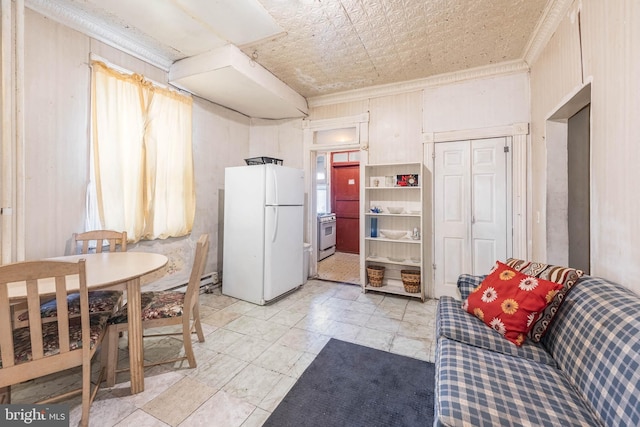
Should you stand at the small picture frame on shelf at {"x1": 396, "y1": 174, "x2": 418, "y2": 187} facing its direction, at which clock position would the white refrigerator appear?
The white refrigerator is roughly at 2 o'clock from the small picture frame on shelf.

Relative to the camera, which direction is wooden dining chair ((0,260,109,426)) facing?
away from the camera

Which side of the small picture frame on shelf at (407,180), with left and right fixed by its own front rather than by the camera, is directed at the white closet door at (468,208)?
left

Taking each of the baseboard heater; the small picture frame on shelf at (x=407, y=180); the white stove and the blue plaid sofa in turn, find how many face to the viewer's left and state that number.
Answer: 1

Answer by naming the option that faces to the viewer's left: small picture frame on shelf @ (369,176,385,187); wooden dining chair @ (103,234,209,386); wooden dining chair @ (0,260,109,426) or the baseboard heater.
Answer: wooden dining chair @ (103,234,209,386)

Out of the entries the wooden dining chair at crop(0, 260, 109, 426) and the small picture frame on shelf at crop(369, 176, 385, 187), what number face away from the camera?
1

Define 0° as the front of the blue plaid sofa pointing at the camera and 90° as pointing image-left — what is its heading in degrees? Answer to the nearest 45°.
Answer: approximately 90°

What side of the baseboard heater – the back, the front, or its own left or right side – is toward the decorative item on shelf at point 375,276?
front

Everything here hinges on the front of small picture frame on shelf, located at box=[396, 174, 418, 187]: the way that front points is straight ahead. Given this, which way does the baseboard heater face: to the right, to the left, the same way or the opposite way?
to the left

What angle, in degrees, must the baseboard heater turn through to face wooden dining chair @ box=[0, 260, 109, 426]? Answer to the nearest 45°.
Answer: approximately 45° to its right

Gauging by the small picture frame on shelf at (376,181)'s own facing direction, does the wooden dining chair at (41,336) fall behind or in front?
in front

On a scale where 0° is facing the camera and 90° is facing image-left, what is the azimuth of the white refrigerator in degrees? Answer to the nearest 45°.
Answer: approximately 315°

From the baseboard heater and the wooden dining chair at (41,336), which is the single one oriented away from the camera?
the wooden dining chair

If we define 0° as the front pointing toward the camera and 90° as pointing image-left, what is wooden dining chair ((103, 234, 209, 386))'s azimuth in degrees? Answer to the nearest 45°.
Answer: approximately 90°

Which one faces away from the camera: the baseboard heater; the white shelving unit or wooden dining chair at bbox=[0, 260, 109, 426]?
the wooden dining chair

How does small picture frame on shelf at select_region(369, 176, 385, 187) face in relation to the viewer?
toward the camera

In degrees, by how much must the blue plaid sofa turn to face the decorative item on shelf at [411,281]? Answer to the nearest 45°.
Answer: approximately 45° to its right
